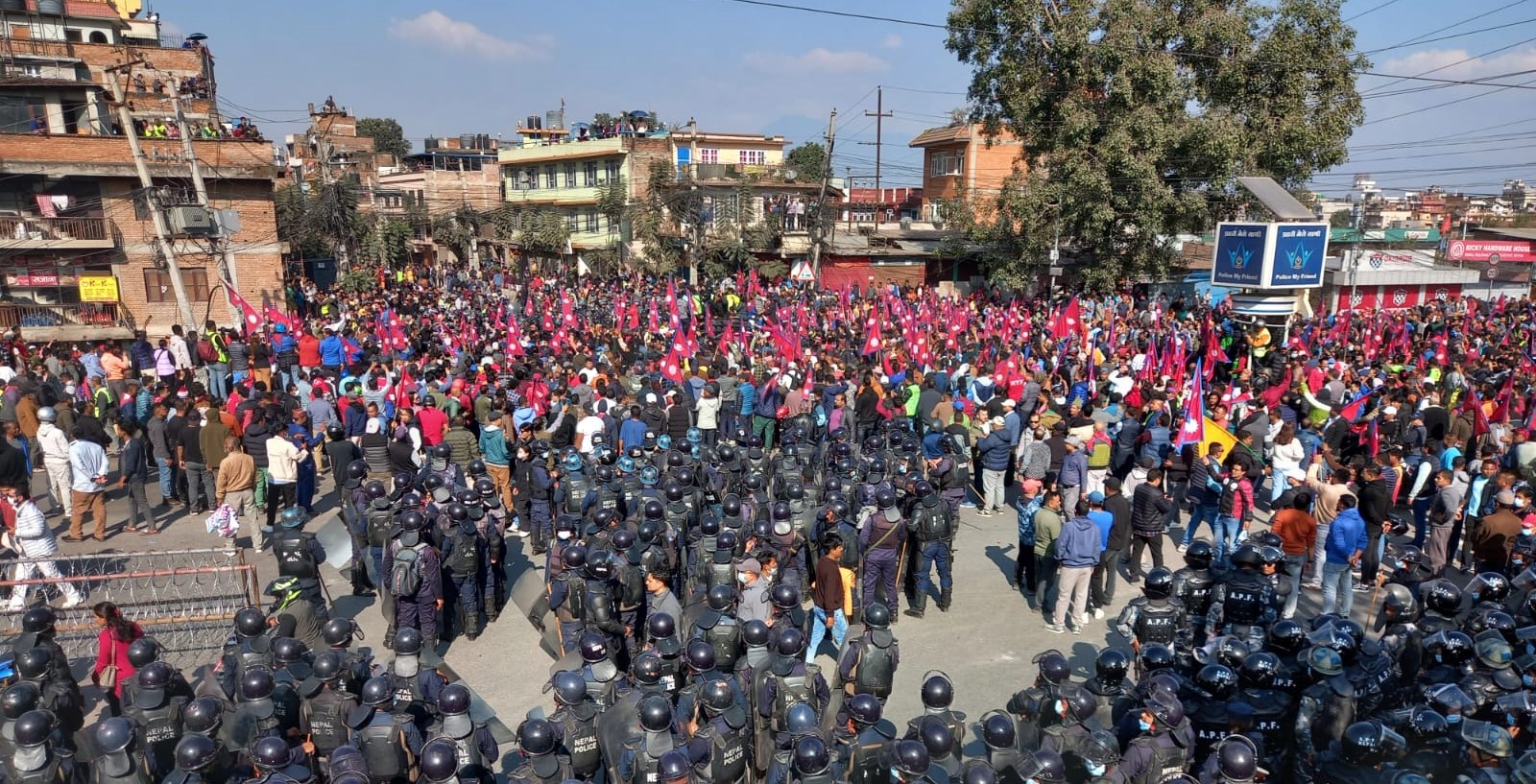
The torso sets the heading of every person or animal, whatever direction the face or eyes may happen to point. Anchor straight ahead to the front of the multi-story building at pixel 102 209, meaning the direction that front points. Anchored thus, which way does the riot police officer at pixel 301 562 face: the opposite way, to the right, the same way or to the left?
the opposite way

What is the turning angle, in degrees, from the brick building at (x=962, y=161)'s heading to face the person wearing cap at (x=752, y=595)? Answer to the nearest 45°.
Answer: approximately 45° to its left

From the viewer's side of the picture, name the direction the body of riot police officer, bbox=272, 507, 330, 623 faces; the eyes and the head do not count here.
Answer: away from the camera

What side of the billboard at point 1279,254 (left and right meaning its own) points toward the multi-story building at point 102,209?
right

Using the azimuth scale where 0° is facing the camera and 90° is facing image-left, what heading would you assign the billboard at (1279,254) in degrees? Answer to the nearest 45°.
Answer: approximately 0°

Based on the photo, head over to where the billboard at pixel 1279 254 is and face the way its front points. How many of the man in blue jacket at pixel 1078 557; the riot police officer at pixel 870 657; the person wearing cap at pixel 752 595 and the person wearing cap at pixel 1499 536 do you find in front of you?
4

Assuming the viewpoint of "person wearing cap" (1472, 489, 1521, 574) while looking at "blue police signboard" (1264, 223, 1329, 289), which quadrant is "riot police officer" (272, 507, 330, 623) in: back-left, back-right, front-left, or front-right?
back-left
